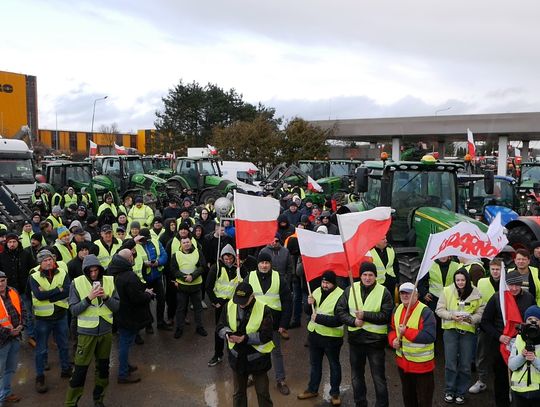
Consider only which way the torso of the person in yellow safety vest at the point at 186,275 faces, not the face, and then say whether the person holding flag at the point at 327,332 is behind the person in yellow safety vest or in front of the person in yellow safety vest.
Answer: in front

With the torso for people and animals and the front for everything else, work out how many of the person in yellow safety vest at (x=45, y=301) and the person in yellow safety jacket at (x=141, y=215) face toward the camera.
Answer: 2

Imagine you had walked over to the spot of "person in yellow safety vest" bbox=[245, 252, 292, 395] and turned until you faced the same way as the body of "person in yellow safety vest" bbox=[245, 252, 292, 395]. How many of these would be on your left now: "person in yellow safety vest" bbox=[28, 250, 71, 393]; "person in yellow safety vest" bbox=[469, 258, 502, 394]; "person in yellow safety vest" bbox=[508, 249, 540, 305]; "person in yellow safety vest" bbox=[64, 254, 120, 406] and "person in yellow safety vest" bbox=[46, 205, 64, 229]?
2

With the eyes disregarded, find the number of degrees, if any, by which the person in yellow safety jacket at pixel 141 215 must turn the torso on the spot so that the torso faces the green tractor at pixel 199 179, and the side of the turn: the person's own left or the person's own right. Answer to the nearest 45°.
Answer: approximately 180°

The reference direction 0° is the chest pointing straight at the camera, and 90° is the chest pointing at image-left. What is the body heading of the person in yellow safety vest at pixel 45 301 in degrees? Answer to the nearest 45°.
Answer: approximately 0°

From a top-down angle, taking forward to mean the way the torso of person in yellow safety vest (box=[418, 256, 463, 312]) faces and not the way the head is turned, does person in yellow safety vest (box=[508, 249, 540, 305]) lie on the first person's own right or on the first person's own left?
on the first person's own left

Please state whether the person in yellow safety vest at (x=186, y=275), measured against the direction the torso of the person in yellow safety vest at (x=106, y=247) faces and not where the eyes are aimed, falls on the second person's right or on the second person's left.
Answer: on the second person's left

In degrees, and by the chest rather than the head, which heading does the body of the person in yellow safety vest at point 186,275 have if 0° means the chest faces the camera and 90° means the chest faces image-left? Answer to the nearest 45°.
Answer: approximately 0°
